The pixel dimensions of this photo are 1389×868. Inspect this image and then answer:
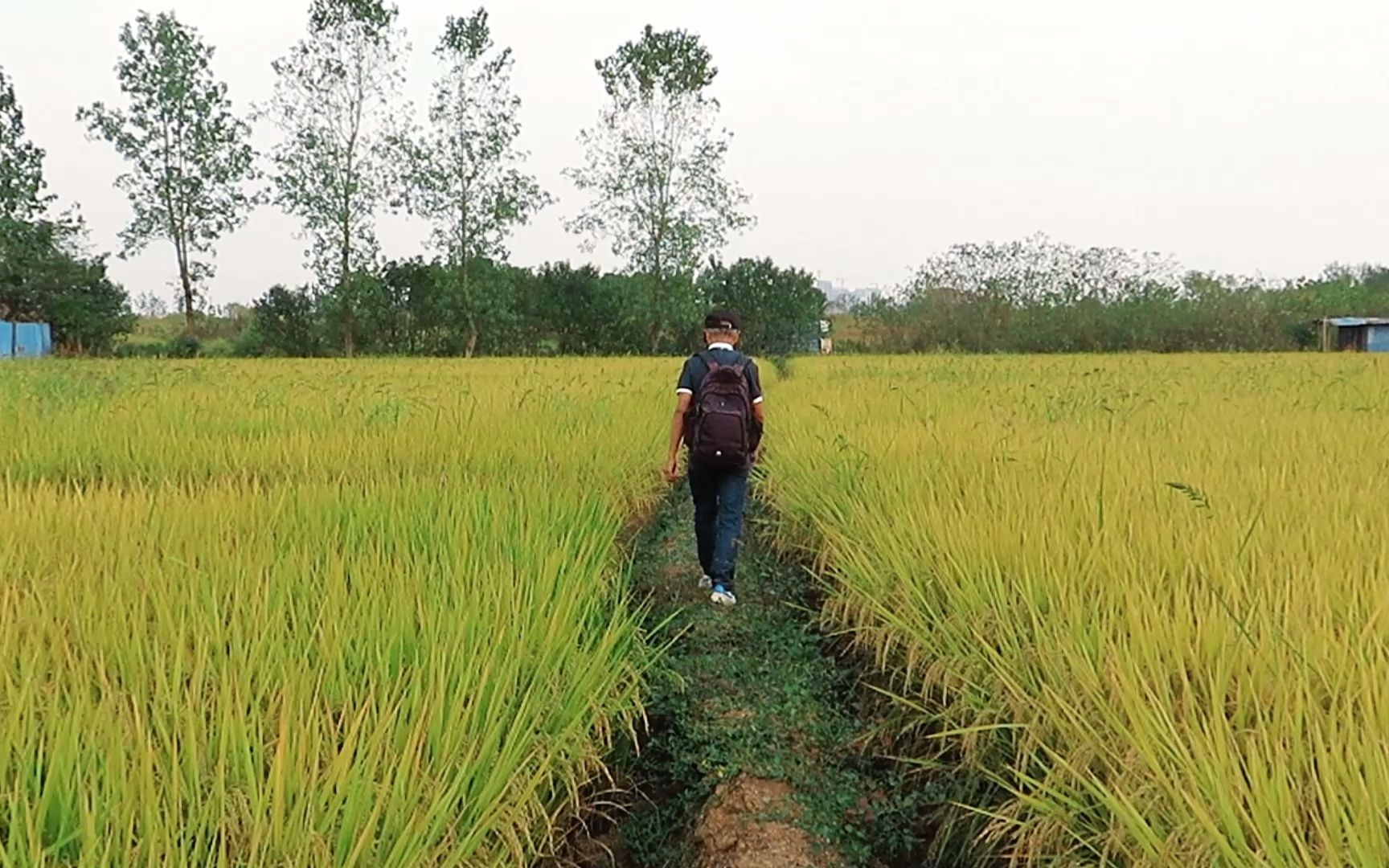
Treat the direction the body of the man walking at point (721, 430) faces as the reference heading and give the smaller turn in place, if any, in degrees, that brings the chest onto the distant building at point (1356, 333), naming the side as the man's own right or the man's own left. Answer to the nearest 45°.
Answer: approximately 45° to the man's own right

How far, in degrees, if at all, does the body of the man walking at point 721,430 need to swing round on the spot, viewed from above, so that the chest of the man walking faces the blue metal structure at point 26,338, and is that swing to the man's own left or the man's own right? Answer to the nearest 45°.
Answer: approximately 45° to the man's own left

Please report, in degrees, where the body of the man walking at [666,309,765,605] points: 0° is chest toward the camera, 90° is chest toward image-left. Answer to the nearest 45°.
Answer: approximately 180°
